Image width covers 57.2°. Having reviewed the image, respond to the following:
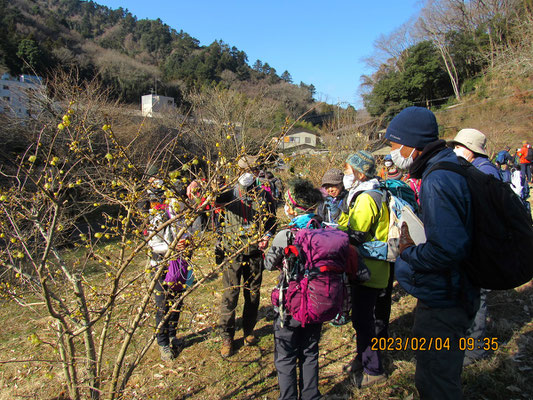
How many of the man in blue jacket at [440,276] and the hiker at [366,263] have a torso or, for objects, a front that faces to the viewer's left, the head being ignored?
2

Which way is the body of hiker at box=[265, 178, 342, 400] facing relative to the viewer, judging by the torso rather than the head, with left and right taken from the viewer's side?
facing away from the viewer and to the left of the viewer

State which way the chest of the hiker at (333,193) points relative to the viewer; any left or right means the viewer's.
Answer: facing the viewer and to the left of the viewer

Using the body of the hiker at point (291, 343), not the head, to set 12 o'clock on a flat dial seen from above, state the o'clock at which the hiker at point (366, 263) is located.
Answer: the hiker at point (366, 263) is roughly at 3 o'clock from the hiker at point (291, 343).

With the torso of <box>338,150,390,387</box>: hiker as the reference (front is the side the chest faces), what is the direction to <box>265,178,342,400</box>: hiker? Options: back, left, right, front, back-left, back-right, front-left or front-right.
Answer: front-left

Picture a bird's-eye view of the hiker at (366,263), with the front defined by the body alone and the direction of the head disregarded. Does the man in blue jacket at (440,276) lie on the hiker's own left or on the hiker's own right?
on the hiker's own left

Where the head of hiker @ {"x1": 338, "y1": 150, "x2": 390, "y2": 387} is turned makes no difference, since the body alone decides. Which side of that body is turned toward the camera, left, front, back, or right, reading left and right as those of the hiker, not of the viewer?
left

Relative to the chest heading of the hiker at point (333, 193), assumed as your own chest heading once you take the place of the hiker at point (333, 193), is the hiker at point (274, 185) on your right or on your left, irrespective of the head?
on your right

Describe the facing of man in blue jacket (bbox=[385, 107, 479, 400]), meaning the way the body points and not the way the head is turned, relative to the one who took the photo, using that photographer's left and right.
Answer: facing to the left of the viewer

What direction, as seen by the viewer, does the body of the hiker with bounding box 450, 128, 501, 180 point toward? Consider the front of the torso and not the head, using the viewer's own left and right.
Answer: facing to the left of the viewer

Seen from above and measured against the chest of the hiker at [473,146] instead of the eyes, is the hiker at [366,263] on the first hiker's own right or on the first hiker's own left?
on the first hiker's own left

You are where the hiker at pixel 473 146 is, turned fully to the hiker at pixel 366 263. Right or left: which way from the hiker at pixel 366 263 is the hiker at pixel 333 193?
right

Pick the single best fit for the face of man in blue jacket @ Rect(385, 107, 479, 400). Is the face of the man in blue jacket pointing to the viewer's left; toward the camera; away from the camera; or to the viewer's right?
to the viewer's left

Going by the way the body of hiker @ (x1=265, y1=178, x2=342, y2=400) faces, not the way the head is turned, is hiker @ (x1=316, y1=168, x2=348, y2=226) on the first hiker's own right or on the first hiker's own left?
on the first hiker's own right
